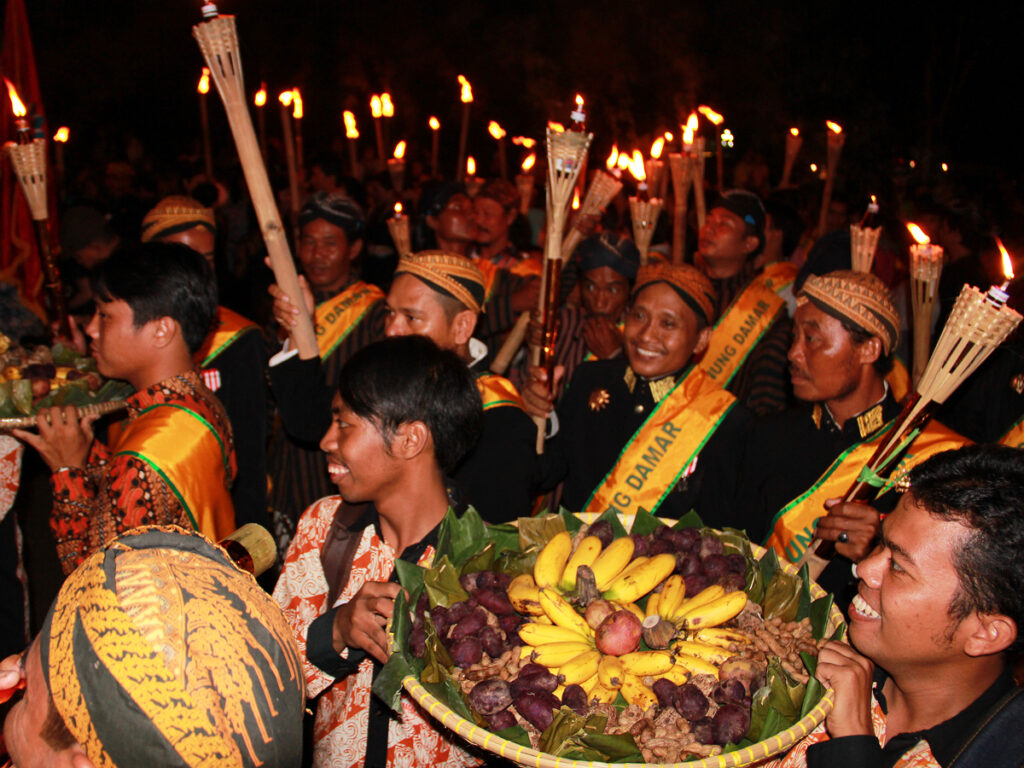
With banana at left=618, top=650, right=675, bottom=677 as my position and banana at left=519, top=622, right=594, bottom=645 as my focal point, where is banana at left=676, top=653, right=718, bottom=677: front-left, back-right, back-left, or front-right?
back-right

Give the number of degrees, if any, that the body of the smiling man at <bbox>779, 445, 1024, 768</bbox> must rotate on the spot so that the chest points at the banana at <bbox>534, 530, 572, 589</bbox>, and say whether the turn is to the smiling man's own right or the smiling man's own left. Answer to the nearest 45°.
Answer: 0° — they already face it

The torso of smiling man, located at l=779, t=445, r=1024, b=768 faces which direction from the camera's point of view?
to the viewer's left

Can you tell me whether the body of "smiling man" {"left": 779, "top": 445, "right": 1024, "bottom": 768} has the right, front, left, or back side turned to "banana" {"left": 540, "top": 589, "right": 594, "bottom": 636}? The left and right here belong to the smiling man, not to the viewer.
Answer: front

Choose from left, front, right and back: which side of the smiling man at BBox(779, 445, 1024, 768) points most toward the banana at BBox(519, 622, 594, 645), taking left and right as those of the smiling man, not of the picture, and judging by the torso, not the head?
front
